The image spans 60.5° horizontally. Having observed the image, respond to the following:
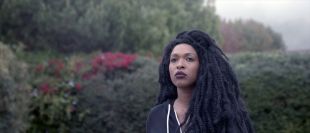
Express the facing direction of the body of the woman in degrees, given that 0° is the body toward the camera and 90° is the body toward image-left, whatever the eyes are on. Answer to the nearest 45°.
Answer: approximately 45°

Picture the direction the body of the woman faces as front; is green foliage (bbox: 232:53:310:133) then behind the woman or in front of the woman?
behind

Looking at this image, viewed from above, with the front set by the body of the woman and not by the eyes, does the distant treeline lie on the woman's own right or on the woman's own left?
on the woman's own right

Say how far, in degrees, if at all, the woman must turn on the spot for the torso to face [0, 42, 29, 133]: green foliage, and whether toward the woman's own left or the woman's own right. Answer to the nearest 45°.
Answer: approximately 90° to the woman's own right

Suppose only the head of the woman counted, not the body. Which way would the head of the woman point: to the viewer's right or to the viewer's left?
to the viewer's left

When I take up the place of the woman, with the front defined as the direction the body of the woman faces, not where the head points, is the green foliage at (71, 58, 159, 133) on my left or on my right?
on my right
